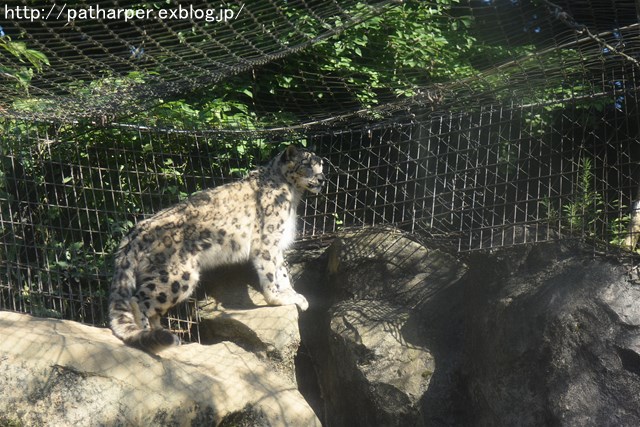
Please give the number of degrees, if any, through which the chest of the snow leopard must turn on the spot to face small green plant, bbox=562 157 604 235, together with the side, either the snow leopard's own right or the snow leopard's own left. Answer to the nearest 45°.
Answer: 0° — it already faces it

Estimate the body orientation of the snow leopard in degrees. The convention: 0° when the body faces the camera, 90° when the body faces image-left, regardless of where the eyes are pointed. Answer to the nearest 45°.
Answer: approximately 270°
